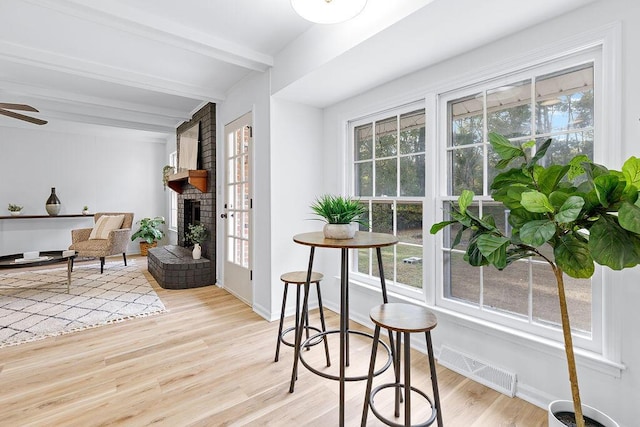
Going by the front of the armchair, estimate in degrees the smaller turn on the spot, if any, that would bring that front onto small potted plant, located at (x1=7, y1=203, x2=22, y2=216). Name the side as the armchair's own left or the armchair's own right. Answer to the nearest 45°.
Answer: approximately 90° to the armchair's own right

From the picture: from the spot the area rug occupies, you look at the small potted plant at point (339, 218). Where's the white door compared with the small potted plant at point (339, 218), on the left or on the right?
left

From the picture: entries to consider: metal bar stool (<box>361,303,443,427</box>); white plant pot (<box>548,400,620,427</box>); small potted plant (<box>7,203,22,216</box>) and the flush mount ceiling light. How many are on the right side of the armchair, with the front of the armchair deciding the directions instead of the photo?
1

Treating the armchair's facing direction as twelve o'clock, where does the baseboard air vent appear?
The baseboard air vent is roughly at 10 o'clock from the armchair.

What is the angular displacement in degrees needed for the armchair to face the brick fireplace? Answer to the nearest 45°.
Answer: approximately 90° to its left

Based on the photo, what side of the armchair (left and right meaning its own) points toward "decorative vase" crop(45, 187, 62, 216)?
right

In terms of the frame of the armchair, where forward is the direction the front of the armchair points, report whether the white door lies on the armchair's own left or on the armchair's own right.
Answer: on the armchair's own left

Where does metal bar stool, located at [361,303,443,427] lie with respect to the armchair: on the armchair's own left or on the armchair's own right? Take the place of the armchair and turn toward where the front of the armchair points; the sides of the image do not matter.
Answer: on the armchair's own left

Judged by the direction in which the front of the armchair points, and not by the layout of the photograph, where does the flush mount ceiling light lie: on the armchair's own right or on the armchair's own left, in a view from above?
on the armchair's own left
